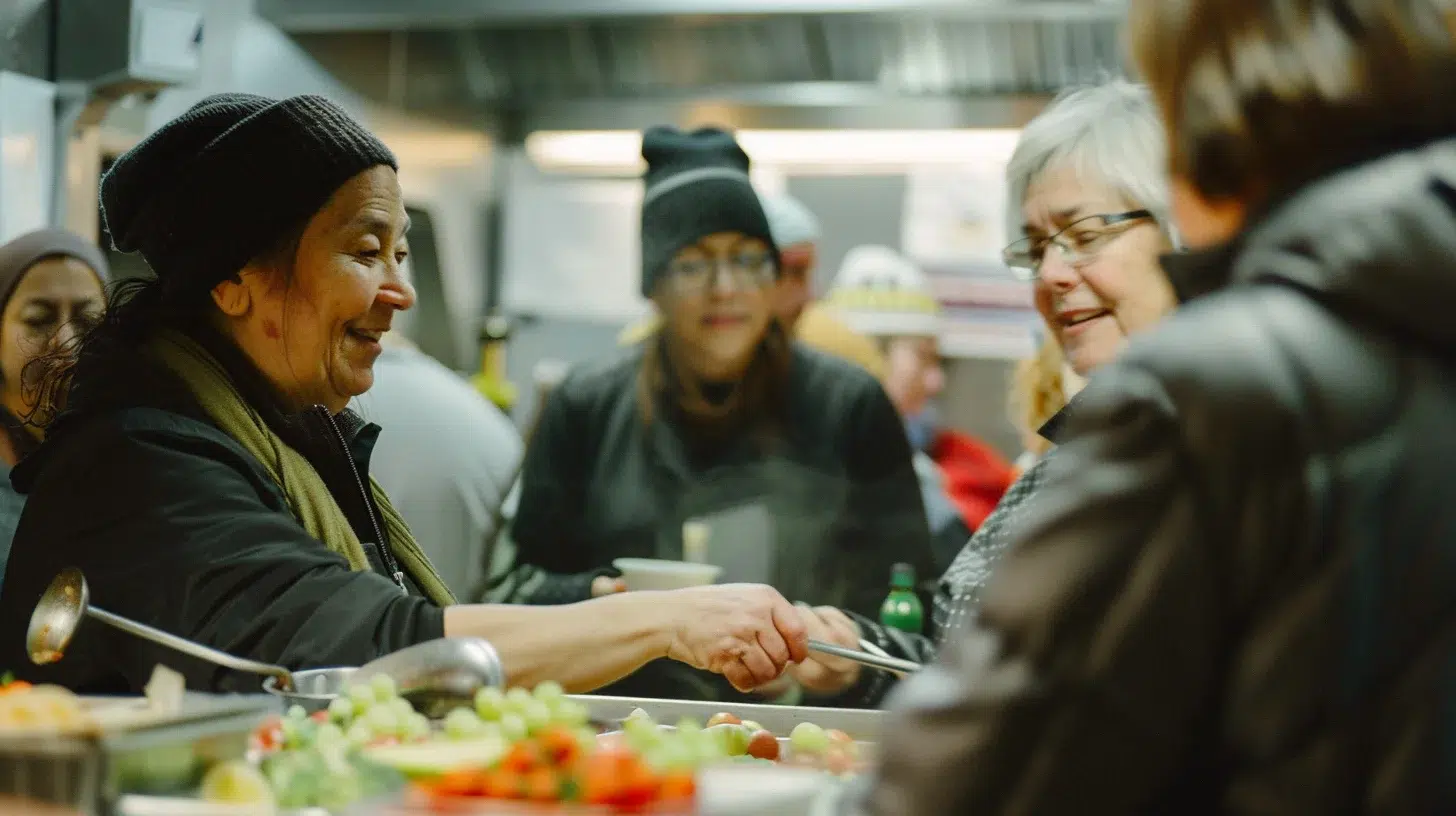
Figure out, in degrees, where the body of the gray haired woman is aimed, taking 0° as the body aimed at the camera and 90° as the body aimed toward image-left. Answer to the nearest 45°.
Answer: approximately 45°

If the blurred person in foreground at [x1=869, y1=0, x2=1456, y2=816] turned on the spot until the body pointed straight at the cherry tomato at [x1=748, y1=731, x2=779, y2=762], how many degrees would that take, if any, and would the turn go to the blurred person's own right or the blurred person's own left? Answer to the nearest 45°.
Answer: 0° — they already face it

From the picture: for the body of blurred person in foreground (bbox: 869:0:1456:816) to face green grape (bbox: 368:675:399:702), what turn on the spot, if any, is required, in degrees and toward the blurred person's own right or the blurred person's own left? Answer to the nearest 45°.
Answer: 0° — they already face it

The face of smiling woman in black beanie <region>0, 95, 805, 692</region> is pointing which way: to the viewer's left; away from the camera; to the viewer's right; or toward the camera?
to the viewer's right

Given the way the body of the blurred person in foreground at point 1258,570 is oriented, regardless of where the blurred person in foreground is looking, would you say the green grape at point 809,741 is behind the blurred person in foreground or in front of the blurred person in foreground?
in front

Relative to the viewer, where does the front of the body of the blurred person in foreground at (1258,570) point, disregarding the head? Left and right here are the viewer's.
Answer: facing away from the viewer and to the left of the viewer

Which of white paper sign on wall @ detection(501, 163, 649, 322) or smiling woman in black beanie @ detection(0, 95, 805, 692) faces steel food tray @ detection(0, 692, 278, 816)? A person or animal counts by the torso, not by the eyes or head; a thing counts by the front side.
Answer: the white paper sign on wall

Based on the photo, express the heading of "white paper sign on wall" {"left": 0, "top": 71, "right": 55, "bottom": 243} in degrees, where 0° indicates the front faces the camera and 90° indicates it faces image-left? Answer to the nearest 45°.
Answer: approximately 315°

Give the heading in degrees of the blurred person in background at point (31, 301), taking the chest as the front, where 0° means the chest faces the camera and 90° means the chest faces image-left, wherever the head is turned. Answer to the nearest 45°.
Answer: approximately 315°
